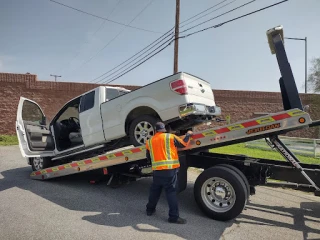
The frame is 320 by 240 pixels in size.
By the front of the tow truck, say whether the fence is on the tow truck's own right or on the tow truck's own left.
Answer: on the tow truck's own left

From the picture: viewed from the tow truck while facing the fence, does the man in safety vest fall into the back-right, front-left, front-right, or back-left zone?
back-left

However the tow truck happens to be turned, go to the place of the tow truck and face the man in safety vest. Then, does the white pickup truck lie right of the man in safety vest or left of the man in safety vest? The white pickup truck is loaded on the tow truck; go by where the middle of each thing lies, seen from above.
right

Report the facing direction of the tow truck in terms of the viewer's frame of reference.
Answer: facing the viewer and to the right of the viewer

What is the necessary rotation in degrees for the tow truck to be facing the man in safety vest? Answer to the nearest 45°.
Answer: approximately 135° to its right

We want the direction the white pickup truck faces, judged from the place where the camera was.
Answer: facing away from the viewer and to the left of the viewer

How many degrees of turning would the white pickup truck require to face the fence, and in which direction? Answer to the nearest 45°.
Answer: approximately 90° to its right

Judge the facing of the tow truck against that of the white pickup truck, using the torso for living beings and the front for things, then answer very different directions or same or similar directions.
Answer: very different directions
